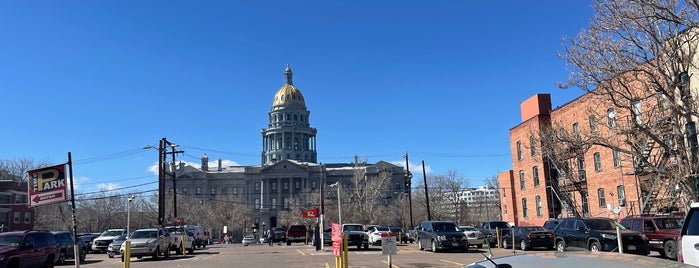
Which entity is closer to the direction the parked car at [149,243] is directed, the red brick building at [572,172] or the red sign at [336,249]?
the red sign

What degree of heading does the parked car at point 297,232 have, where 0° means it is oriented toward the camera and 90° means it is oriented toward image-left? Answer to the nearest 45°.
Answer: approximately 180°

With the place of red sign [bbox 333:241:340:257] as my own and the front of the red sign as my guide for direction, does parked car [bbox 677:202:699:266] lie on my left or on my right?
on my left

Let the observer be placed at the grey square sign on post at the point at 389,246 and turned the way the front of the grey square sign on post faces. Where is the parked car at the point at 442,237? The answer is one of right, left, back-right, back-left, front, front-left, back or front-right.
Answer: back

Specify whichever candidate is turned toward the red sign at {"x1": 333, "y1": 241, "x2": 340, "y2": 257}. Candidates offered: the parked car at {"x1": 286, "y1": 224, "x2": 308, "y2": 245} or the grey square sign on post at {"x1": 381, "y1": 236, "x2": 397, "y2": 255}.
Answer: the parked car

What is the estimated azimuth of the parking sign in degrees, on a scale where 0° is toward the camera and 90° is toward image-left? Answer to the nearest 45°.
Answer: approximately 0°

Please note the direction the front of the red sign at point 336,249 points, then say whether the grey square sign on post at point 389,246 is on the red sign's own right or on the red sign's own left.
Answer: on the red sign's own left

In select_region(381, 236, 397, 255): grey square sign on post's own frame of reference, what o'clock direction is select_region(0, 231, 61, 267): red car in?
The red car is roughly at 4 o'clock from the grey square sign on post.
